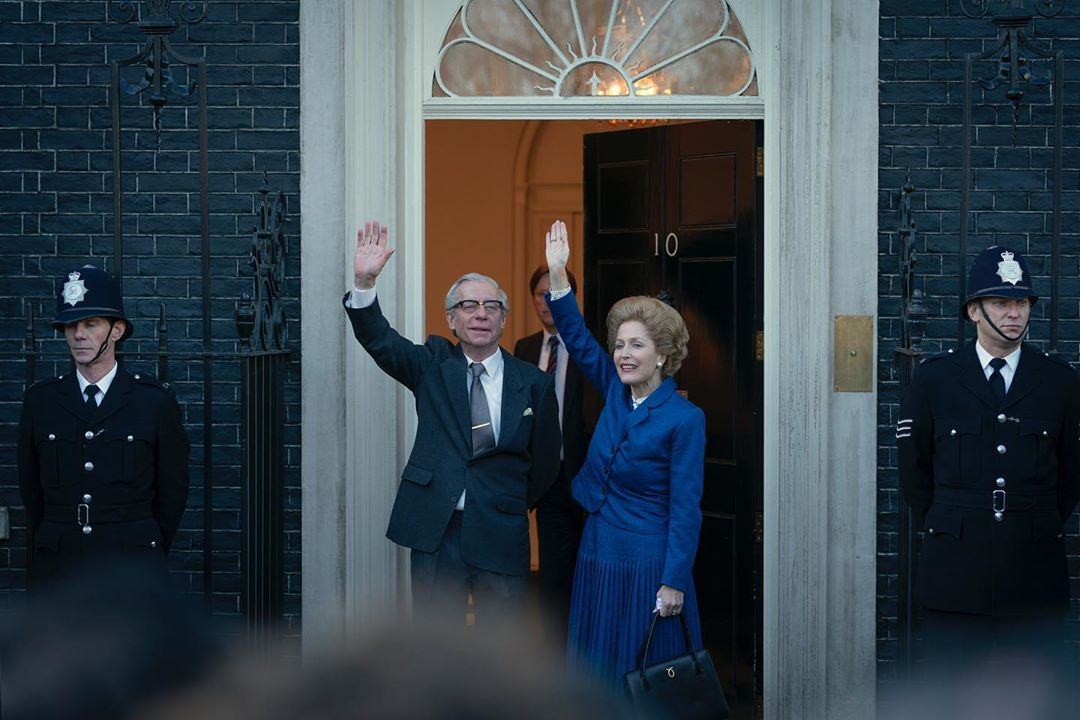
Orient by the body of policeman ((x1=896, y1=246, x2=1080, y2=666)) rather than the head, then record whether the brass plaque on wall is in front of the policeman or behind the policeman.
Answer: behind

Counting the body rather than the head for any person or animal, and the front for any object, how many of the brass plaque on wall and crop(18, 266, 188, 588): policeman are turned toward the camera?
2

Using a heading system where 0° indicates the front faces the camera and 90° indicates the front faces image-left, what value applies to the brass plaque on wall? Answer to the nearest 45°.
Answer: approximately 0°

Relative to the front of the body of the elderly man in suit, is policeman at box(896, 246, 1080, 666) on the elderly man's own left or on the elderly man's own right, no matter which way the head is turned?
on the elderly man's own left

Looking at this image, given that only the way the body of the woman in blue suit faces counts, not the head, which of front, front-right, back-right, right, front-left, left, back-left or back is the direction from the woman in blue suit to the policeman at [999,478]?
back-left

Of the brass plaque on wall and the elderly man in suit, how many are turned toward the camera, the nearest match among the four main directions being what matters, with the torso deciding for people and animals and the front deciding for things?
2

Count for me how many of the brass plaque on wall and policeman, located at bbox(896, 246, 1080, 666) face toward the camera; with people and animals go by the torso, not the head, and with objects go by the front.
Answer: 2

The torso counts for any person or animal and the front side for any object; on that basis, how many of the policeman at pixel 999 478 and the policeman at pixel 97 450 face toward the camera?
2

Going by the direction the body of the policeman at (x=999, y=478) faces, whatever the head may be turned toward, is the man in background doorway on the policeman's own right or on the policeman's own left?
on the policeman's own right

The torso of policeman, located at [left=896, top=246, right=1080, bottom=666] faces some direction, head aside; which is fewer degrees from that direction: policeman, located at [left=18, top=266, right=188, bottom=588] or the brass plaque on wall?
the policeman
